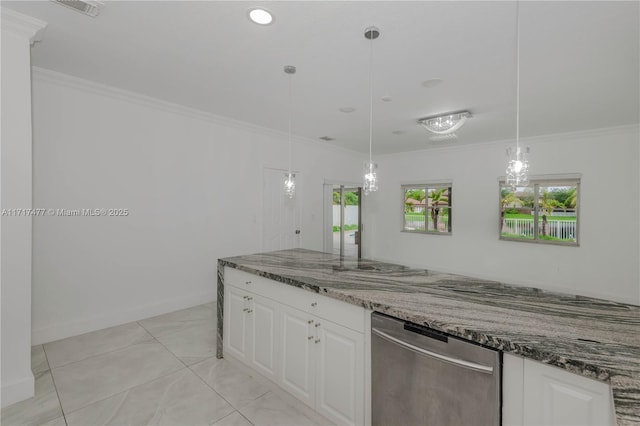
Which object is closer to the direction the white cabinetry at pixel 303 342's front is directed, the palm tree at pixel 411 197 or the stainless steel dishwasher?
the stainless steel dishwasher

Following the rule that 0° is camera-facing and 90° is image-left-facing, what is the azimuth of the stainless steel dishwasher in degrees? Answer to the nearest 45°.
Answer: approximately 45°

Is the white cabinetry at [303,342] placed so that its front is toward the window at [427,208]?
no

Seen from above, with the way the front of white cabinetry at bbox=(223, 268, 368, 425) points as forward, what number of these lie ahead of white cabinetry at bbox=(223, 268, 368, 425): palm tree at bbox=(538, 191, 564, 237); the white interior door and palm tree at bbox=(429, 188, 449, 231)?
0

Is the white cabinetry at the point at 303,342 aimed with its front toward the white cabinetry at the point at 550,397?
no

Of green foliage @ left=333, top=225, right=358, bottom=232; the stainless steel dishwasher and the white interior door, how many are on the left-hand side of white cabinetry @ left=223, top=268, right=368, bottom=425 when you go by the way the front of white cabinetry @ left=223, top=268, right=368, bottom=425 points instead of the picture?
1

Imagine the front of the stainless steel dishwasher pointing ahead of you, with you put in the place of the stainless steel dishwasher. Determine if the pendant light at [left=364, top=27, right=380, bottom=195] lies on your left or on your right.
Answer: on your right

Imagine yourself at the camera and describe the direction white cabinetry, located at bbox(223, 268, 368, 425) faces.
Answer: facing the viewer and to the left of the viewer

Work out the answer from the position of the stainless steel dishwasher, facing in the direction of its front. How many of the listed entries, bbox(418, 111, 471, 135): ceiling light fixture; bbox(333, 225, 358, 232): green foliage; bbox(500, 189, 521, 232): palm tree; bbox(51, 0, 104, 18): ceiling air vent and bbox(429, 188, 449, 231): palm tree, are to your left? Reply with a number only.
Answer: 0

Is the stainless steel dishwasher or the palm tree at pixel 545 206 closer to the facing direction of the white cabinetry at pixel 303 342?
the stainless steel dishwasher

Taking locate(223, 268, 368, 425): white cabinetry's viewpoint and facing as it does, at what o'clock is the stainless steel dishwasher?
The stainless steel dishwasher is roughly at 9 o'clock from the white cabinetry.

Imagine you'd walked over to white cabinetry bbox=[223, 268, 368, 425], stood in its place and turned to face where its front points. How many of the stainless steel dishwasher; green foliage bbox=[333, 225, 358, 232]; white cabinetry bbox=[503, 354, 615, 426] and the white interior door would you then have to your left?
2

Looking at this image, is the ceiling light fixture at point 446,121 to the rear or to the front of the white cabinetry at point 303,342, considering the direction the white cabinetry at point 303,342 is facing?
to the rear

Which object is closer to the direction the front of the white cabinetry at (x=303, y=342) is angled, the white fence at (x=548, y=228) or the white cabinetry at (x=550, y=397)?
the white cabinetry

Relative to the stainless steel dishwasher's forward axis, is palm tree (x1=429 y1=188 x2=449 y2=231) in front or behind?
behind

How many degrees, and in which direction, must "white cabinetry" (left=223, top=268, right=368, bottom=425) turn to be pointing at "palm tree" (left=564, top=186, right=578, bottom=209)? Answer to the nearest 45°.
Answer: approximately 180°

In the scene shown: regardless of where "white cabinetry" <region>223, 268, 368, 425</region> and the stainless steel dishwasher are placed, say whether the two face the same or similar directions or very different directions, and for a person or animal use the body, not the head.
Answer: same or similar directions

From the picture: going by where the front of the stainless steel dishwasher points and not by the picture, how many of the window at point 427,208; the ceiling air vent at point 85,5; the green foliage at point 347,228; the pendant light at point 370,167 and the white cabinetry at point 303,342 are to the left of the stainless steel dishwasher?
0

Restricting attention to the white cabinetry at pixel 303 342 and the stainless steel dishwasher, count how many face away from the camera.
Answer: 0
